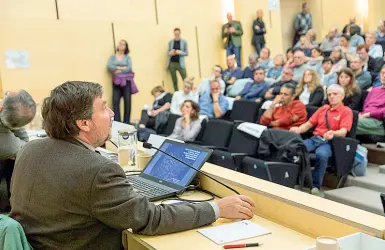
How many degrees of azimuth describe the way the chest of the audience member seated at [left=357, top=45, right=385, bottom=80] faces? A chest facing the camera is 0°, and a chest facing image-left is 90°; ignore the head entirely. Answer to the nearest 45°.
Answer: approximately 45°

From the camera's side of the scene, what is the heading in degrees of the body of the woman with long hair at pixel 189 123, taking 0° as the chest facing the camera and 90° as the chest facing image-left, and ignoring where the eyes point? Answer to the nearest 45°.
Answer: approximately 45°

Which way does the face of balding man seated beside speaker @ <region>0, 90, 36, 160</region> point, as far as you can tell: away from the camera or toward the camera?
away from the camera

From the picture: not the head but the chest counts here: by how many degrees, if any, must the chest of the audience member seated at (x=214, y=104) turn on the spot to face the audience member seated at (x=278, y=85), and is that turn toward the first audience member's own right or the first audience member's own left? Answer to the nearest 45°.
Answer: approximately 90° to the first audience member's own left

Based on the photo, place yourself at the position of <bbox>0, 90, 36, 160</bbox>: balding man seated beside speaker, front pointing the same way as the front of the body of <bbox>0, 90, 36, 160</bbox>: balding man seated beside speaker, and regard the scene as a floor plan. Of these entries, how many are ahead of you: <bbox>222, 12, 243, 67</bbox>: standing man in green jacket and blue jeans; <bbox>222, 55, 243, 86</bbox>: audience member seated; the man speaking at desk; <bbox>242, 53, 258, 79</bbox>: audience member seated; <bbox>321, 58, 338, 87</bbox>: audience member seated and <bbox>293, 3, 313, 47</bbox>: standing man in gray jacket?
5

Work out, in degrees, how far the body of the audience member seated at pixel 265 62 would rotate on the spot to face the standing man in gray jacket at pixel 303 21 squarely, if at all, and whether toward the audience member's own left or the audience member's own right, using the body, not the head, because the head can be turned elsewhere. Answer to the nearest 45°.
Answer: approximately 135° to the audience member's own right

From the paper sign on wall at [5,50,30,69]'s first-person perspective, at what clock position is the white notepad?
The white notepad is roughly at 12 o'clock from the paper sign on wall.

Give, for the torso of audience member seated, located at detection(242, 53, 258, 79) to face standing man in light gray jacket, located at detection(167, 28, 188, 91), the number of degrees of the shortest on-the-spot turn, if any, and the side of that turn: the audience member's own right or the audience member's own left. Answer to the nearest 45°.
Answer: approximately 90° to the audience member's own right

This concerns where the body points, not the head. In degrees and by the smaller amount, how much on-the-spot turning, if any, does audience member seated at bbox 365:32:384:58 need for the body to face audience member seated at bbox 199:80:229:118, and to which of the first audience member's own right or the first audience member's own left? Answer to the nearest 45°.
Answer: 0° — they already face them

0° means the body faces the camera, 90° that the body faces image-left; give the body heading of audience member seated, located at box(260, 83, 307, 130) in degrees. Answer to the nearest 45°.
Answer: approximately 45°
